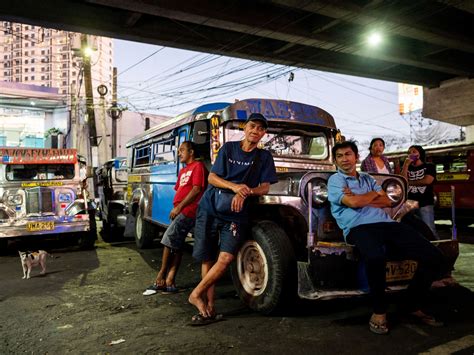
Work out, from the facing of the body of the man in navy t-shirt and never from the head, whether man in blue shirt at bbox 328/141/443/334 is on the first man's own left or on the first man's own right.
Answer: on the first man's own left

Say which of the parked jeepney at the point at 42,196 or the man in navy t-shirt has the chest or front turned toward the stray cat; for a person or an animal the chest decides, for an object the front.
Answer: the parked jeepney

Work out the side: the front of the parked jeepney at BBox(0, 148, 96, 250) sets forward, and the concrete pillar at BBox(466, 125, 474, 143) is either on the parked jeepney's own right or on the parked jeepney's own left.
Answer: on the parked jeepney's own left

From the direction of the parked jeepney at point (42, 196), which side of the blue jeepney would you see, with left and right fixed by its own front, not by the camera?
back

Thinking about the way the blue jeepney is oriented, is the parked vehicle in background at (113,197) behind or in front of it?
behind

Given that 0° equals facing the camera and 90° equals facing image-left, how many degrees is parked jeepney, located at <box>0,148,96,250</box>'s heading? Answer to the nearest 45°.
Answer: approximately 0°

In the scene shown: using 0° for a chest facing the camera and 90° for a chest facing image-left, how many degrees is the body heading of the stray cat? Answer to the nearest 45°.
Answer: approximately 45°

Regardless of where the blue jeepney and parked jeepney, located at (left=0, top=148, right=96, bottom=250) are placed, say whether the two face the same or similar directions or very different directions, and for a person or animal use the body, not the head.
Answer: same or similar directions

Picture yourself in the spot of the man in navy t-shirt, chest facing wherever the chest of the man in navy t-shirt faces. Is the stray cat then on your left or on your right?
on your right

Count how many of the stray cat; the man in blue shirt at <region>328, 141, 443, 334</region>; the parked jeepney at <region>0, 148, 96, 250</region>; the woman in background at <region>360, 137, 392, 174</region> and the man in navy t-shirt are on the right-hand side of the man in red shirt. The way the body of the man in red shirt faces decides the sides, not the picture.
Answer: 2

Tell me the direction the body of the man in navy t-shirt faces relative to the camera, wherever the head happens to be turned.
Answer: toward the camera

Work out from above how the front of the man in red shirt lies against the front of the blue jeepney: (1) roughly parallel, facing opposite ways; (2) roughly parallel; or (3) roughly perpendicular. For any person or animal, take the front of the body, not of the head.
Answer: roughly perpendicular

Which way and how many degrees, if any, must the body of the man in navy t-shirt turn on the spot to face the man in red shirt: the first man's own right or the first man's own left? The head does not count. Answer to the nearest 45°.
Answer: approximately 135° to the first man's own right

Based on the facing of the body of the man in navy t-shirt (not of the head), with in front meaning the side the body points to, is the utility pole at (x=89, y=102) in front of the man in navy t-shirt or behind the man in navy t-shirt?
behind

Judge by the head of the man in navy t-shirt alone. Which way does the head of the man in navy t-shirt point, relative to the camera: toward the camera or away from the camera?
toward the camera

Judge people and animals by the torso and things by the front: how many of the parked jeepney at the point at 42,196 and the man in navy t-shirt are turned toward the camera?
2
